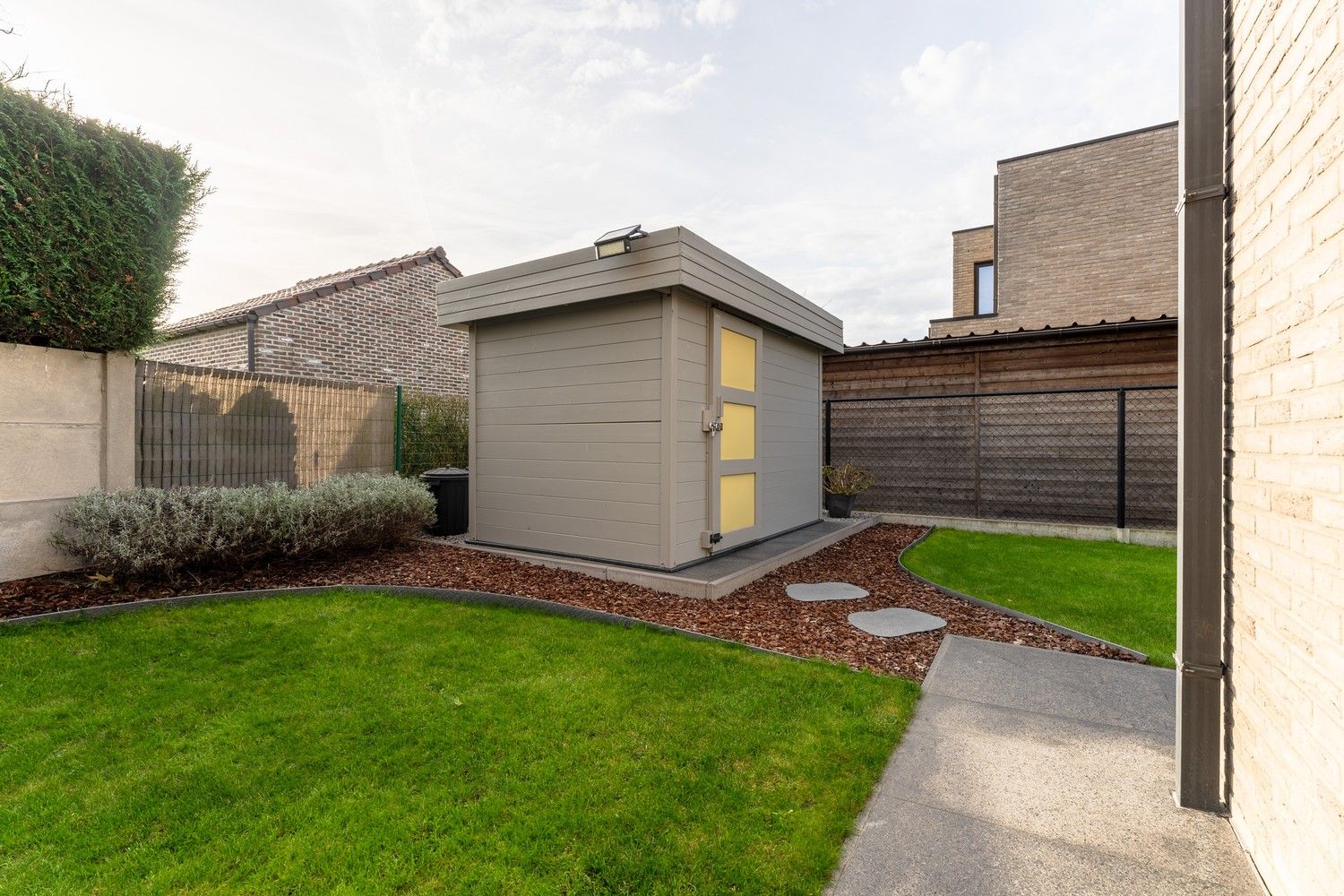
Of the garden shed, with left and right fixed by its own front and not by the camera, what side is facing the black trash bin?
back

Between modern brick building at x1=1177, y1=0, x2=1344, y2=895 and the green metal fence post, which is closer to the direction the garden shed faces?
the modern brick building

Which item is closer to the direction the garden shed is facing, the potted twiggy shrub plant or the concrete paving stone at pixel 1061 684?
the concrete paving stone

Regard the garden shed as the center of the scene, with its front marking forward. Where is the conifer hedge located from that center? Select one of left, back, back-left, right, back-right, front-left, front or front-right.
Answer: back-right

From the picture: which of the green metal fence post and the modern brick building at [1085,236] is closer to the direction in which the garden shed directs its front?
the modern brick building

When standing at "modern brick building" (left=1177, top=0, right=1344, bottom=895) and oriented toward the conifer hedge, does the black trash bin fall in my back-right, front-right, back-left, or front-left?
front-right

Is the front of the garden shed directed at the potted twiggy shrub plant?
no

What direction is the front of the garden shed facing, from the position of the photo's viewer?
facing the viewer and to the right of the viewer

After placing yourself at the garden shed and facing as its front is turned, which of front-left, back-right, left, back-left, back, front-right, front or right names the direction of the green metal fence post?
back

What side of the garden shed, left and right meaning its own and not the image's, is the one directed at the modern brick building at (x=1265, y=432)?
front

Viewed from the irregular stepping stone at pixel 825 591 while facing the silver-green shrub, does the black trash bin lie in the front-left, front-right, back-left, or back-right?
front-right

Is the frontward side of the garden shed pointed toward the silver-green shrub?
no
